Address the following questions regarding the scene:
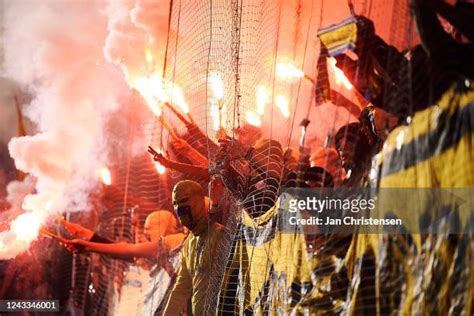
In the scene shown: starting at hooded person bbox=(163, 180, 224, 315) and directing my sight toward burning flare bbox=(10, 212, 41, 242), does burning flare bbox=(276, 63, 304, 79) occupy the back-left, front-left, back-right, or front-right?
back-right

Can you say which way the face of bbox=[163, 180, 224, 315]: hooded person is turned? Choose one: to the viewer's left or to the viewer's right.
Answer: to the viewer's left

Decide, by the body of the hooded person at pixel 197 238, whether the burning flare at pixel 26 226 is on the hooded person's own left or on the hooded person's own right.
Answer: on the hooded person's own right

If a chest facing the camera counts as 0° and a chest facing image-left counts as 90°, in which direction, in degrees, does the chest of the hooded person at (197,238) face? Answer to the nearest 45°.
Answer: approximately 45°
